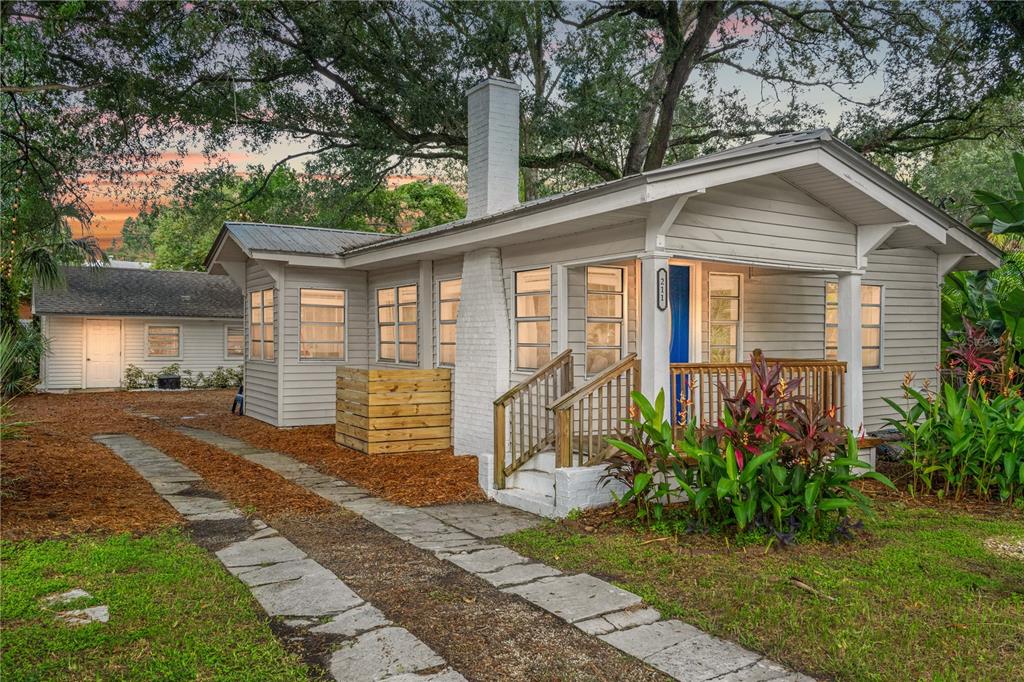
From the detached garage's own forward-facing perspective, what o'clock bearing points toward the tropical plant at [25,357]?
The tropical plant is roughly at 2 o'clock from the detached garage.

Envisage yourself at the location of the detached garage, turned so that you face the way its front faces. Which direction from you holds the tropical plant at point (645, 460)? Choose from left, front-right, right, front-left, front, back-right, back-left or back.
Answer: front

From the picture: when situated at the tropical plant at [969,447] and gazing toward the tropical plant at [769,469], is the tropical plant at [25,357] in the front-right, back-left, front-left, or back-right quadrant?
front-right

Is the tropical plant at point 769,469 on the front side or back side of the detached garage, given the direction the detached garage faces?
on the front side

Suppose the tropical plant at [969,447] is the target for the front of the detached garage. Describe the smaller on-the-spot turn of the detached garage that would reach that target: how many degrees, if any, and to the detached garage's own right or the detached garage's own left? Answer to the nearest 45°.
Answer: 0° — it already faces it

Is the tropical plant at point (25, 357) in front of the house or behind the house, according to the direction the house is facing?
behind

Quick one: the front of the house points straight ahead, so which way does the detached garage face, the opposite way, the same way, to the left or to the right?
the same way

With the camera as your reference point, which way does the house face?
facing the viewer and to the right of the viewer

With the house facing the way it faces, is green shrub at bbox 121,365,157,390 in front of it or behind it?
behind

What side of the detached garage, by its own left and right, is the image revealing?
front

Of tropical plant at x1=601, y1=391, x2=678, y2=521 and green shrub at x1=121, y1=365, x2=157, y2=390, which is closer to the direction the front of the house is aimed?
the tropical plant

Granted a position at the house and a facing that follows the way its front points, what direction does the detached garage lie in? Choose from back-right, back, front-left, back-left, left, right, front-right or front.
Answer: back

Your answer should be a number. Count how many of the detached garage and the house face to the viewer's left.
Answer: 0
